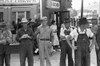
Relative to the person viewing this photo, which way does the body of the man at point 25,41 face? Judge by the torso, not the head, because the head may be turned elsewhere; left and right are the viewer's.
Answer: facing the viewer

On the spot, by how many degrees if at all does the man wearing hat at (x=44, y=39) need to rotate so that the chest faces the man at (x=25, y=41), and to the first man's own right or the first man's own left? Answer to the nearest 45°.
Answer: approximately 45° to the first man's own right

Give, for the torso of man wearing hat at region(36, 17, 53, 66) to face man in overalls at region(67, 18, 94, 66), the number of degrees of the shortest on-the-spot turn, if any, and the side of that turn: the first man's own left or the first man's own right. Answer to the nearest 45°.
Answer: approximately 45° to the first man's own left

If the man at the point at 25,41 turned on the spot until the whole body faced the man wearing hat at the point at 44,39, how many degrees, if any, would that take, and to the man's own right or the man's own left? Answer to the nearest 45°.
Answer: approximately 135° to the man's own left

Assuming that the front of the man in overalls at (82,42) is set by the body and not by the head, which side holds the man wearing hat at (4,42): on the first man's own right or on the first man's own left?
on the first man's own right

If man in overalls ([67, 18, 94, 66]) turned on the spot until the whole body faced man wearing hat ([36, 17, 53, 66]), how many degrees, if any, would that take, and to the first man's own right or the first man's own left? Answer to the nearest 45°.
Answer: approximately 135° to the first man's own right

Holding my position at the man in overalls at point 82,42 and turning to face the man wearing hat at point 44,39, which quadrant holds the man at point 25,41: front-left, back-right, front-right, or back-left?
front-left

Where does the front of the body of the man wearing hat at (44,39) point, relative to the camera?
toward the camera

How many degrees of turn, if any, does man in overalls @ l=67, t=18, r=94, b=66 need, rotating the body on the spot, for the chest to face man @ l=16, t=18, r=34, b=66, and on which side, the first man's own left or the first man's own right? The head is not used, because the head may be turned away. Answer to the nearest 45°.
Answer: approximately 90° to the first man's own right

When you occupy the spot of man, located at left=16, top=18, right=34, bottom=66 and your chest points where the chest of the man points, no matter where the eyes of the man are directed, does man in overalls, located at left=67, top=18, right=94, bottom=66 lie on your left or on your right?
on your left

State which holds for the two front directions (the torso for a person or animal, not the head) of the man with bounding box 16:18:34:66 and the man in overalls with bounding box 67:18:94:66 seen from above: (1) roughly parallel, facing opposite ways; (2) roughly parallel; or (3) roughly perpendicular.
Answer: roughly parallel

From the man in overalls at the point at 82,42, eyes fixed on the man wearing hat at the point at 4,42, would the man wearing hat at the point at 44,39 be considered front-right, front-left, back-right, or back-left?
front-right
